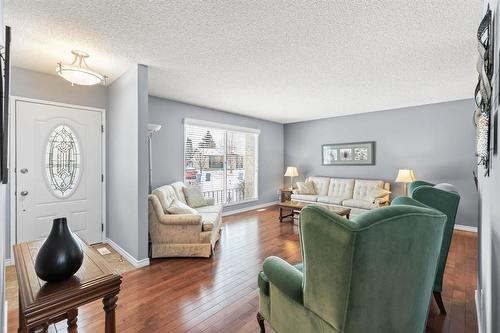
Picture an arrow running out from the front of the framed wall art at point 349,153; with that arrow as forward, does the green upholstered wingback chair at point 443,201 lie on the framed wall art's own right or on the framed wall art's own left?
on the framed wall art's own left

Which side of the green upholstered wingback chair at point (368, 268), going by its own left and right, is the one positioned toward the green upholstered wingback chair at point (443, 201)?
right

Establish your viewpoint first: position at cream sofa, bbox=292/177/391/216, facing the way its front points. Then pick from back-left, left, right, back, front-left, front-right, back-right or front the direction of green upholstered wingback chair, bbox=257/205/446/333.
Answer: front-left

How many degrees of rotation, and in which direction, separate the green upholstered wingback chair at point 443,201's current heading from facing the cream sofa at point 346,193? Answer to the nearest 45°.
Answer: approximately 45° to its right

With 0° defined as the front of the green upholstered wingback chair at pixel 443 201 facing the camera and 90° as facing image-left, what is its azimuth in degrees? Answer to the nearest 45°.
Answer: approximately 90°

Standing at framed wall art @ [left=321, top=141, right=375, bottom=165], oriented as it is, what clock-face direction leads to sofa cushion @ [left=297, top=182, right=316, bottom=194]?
The sofa cushion is roughly at 1 o'clock from the framed wall art.

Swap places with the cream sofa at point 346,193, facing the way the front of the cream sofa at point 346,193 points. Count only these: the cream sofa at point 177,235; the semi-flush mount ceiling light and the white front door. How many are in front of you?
3

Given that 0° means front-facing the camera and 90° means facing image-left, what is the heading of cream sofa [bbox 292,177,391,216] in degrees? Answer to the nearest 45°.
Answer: approximately 45°

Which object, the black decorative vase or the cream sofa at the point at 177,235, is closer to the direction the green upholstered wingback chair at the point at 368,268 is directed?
the cream sofa

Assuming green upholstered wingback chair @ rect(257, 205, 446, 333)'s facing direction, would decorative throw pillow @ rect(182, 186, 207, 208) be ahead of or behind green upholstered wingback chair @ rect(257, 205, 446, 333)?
ahead

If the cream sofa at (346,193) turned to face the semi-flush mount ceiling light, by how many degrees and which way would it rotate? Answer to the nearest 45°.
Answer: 0° — it already faces it
